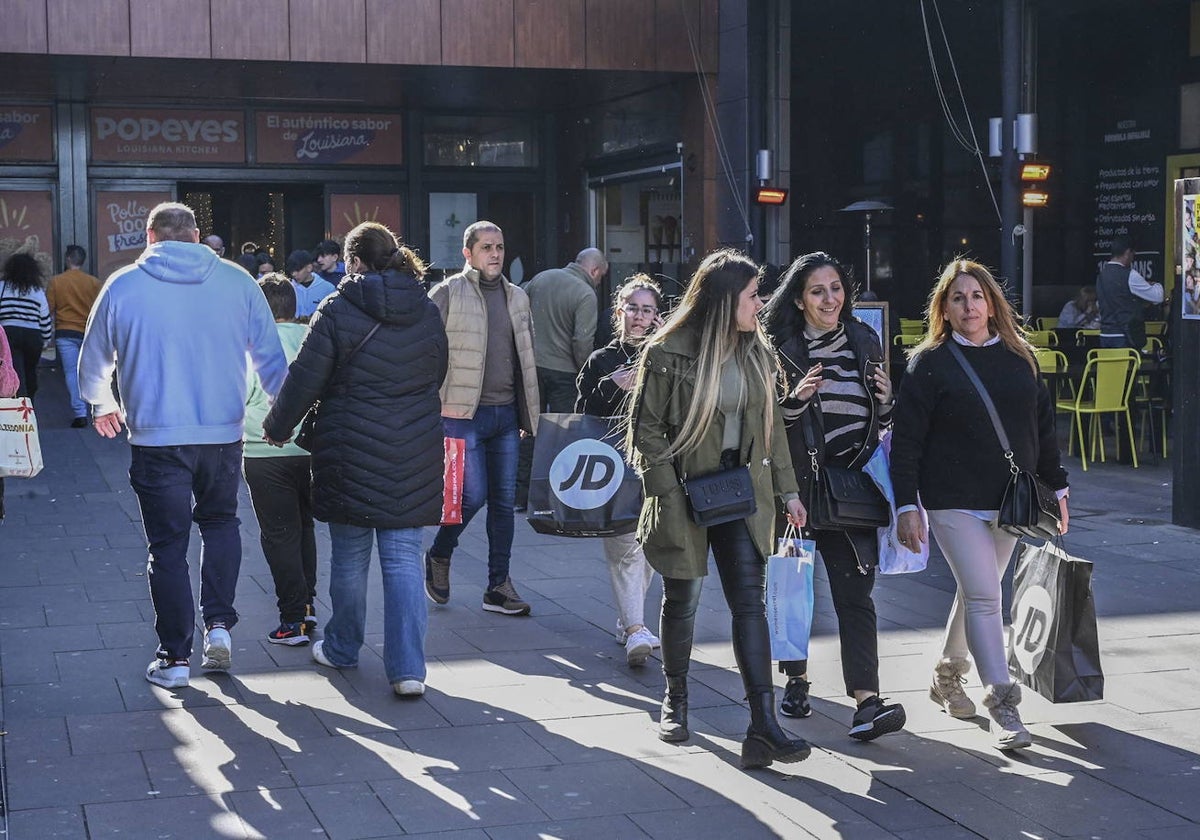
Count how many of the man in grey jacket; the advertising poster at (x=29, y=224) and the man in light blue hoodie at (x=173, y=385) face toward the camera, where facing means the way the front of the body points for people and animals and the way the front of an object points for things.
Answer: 1

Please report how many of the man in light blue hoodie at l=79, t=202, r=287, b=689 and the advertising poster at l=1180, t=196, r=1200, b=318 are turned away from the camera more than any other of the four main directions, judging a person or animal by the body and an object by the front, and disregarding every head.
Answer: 1

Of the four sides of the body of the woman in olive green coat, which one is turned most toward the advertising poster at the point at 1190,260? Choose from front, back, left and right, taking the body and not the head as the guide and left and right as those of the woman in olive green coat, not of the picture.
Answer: left

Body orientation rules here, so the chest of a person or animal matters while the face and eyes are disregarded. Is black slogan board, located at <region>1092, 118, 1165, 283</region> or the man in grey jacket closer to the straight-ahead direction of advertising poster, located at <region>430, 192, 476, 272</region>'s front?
the man in grey jacket

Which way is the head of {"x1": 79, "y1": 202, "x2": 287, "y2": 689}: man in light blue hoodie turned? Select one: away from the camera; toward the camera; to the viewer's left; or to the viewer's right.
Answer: away from the camera

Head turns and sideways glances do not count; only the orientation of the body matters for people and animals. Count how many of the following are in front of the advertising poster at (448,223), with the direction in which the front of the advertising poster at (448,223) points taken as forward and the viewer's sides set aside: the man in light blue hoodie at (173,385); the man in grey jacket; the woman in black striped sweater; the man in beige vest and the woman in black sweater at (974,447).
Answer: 5

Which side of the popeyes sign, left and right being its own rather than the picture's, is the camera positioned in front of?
front

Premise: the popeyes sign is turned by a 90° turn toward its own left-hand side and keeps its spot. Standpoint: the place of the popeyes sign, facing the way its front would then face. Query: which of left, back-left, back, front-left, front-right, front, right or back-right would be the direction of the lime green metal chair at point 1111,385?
front-right

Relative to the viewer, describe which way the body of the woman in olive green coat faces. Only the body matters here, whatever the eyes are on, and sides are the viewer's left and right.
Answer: facing the viewer and to the right of the viewer

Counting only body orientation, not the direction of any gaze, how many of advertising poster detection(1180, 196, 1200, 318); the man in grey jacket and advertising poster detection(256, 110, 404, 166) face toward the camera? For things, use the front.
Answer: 2

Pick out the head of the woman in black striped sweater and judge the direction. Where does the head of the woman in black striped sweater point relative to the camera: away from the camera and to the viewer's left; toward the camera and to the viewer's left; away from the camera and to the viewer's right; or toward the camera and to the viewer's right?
toward the camera and to the viewer's left

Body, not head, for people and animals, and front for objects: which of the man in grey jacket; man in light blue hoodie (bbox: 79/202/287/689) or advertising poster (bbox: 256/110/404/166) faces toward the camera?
the advertising poster

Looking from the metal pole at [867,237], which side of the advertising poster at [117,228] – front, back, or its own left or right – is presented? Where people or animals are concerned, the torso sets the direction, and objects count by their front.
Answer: left

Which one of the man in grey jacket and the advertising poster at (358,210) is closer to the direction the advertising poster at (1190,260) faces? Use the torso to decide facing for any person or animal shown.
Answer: the man in grey jacket

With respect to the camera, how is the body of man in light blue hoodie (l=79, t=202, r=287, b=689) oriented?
away from the camera

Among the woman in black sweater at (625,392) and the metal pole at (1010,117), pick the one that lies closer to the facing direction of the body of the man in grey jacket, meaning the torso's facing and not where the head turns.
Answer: the metal pole

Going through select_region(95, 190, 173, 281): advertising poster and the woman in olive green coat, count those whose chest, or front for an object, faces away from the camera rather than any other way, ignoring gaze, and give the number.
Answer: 0

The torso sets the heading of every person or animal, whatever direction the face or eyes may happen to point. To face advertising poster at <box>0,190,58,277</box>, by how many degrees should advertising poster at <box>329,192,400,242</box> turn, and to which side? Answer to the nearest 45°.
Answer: approximately 90° to its right

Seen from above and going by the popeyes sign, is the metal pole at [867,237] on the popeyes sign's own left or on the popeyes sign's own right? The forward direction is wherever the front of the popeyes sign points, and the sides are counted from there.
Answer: on the popeyes sign's own left

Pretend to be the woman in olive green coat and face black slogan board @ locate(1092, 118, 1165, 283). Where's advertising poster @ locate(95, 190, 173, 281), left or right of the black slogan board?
left
